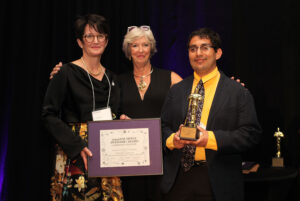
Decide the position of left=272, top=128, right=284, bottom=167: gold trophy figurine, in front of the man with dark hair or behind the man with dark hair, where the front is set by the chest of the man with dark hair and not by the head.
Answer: behind

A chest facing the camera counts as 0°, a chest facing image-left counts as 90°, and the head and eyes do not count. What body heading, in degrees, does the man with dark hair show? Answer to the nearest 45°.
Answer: approximately 45°
